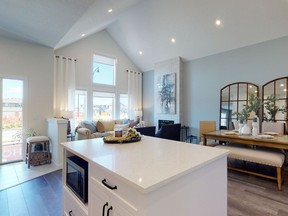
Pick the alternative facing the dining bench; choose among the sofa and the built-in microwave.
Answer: the sofa

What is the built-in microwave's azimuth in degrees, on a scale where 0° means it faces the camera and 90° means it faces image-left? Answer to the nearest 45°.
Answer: approximately 45°

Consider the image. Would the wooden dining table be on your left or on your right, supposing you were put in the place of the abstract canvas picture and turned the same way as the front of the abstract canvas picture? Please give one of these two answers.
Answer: on your left

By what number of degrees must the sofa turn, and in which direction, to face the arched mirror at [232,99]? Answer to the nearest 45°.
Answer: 0° — it already faces it

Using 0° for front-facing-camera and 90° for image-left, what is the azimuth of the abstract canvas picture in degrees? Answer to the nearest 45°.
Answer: approximately 45°

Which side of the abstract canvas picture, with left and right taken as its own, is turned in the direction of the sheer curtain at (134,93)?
right

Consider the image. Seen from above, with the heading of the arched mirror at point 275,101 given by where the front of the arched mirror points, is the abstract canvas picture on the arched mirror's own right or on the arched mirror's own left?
on the arched mirror's own right

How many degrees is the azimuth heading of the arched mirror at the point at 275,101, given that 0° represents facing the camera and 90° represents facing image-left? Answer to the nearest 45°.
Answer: approximately 45°
